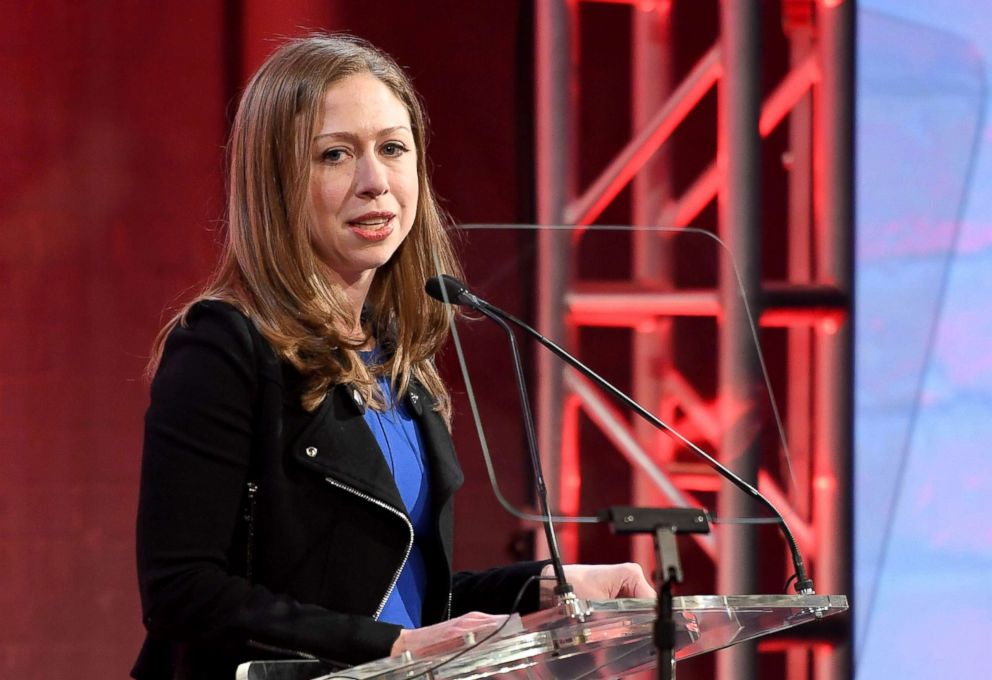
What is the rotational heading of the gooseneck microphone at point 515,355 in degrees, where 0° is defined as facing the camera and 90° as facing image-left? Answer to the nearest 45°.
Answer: approximately 90°

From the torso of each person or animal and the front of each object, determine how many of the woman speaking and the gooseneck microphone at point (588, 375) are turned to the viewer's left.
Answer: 1

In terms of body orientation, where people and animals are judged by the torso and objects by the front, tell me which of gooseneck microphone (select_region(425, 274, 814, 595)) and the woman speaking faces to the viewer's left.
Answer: the gooseneck microphone

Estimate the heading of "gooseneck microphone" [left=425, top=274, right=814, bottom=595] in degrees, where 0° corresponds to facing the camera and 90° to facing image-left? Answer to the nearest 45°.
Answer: approximately 90°

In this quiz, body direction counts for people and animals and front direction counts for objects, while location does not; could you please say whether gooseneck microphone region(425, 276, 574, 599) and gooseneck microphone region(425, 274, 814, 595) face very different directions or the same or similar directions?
same or similar directions

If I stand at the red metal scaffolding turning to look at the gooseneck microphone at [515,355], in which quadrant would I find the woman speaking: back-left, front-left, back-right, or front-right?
front-right

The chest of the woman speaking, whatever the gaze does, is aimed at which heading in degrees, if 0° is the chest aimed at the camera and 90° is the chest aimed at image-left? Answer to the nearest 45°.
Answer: approximately 315°

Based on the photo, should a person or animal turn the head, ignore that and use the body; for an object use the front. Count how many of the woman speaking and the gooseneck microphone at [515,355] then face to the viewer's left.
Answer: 1
